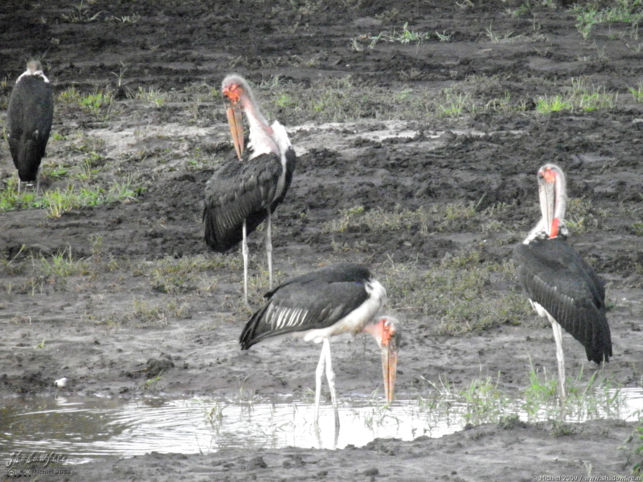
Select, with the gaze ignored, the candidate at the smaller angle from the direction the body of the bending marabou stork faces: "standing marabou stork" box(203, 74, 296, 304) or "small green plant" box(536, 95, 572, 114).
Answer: the small green plant

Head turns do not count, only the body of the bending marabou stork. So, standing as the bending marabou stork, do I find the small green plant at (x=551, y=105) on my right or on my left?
on my left

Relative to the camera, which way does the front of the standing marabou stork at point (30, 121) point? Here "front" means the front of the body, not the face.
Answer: away from the camera

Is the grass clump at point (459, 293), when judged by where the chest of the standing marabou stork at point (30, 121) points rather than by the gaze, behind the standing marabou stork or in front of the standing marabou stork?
behind

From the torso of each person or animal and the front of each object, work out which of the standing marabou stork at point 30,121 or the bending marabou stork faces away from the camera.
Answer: the standing marabou stork

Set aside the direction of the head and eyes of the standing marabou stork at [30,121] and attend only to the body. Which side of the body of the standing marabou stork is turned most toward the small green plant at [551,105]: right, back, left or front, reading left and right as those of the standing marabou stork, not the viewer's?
right

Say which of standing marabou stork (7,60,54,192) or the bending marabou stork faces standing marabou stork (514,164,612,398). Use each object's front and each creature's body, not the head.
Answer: the bending marabou stork

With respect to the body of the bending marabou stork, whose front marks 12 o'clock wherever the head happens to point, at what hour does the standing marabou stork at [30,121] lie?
The standing marabou stork is roughly at 8 o'clock from the bending marabou stork.

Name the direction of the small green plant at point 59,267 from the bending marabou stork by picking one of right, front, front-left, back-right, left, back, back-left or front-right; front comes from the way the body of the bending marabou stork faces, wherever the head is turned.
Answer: back-left

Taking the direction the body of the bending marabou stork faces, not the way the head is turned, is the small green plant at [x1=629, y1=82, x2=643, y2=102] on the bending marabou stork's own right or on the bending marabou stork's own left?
on the bending marabou stork's own left

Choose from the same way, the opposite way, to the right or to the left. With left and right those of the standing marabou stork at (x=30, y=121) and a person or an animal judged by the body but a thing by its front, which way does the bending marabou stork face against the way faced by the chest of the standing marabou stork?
to the right

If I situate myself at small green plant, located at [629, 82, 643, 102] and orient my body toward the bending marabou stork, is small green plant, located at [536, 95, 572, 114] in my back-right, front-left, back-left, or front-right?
front-right

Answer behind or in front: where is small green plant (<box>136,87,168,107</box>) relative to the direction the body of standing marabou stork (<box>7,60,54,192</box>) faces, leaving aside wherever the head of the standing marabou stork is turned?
in front

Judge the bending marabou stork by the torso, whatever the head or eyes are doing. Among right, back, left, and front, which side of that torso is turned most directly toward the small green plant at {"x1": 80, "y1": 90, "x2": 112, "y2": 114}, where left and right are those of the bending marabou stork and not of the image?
left

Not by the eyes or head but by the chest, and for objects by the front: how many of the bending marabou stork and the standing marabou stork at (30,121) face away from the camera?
1

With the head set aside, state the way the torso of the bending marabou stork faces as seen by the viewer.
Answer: to the viewer's right

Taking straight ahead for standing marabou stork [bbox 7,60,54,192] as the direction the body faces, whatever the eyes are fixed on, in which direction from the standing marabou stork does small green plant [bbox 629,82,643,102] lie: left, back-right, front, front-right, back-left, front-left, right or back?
right
